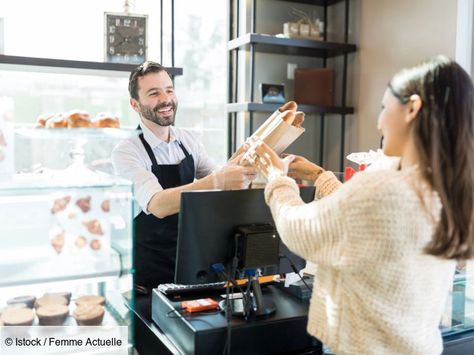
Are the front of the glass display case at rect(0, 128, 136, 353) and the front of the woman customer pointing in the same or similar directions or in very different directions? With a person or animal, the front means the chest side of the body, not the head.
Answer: very different directions

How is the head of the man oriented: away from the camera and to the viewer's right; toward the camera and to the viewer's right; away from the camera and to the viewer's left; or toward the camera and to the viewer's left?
toward the camera and to the viewer's right

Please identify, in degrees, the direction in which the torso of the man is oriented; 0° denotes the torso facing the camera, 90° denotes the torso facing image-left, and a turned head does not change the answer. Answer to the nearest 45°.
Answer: approximately 315°

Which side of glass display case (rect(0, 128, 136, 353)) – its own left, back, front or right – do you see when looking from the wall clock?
back

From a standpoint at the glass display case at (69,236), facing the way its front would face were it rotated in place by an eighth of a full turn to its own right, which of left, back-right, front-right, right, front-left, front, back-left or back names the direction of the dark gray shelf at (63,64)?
back-right

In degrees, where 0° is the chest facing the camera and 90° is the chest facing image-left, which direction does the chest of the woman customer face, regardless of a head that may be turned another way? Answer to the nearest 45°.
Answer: approximately 135°

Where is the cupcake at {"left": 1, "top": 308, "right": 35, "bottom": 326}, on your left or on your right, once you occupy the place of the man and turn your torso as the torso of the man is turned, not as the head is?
on your right

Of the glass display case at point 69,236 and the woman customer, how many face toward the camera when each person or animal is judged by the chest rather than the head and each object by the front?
1

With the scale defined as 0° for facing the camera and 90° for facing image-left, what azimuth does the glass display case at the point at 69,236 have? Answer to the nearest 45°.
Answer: approximately 0°

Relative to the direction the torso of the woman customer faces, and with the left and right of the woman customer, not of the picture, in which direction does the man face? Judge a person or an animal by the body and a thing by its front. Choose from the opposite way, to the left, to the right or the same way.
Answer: the opposite way

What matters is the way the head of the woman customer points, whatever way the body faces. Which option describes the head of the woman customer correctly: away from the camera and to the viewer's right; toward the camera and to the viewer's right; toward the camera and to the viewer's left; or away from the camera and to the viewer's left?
away from the camera and to the viewer's left
